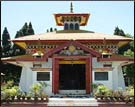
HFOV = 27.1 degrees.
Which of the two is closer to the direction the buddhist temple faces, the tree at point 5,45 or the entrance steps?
the entrance steps

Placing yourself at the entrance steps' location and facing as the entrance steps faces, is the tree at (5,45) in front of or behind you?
behind

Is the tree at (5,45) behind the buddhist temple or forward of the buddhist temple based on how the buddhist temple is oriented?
behind

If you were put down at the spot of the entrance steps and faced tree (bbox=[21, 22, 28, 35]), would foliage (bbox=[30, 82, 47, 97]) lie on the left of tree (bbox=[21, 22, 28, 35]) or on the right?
left

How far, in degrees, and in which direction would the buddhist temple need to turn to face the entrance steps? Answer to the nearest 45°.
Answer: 0° — it already faces it

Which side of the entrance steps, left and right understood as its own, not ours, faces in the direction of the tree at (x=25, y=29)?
back

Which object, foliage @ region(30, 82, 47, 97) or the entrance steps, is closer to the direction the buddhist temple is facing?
the entrance steps

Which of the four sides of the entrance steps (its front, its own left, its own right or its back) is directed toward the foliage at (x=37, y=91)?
right

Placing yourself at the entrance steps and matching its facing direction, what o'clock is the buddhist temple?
The buddhist temple is roughly at 6 o'clock from the entrance steps.

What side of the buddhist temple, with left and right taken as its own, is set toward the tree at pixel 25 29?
back

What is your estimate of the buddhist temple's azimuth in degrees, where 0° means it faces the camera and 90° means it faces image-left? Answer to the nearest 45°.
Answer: approximately 0°

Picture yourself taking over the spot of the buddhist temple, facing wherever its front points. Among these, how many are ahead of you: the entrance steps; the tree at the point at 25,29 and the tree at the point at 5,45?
1

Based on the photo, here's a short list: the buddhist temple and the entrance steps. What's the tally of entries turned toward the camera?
2
